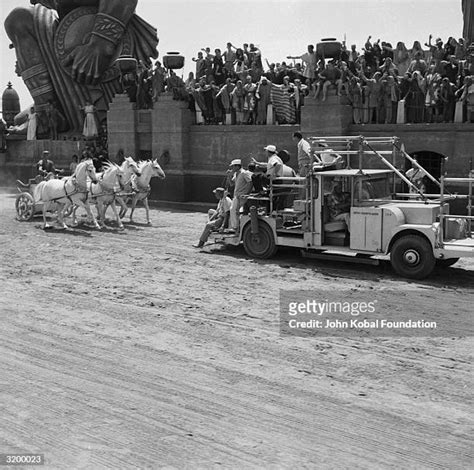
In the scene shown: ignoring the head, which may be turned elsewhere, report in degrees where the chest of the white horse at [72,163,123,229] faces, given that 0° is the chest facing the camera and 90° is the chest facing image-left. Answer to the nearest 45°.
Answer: approximately 315°

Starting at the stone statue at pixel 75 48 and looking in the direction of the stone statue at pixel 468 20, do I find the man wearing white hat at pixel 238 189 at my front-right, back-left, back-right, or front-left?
front-right

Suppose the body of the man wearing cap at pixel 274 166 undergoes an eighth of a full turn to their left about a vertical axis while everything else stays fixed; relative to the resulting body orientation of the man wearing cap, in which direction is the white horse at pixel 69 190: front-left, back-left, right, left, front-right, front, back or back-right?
right

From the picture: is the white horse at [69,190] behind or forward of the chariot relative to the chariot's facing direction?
forward

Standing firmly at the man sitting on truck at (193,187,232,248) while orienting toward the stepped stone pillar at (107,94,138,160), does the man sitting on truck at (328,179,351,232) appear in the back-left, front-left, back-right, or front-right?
back-right

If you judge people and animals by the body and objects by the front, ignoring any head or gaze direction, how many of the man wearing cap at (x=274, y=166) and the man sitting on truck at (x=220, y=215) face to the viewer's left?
2

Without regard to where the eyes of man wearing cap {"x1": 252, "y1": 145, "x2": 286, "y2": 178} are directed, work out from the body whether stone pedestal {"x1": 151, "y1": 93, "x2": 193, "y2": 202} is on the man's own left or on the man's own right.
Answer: on the man's own right

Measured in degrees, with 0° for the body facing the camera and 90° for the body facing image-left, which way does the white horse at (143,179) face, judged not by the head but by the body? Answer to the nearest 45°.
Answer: approximately 315°

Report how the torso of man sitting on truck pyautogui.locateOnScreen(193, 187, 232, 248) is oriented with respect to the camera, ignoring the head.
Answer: to the viewer's left

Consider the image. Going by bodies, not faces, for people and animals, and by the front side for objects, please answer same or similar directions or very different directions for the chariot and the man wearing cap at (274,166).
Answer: very different directions

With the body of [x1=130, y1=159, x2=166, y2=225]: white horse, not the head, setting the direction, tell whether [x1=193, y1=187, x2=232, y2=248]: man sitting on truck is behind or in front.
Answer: in front

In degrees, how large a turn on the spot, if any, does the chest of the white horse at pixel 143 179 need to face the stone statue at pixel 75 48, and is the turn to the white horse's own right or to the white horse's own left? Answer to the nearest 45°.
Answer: approximately 135° to the white horse's own left

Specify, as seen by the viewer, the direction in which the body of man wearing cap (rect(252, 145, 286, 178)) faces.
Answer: to the viewer's left

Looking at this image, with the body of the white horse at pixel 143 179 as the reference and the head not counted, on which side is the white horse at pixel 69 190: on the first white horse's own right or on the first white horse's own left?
on the first white horse's own right

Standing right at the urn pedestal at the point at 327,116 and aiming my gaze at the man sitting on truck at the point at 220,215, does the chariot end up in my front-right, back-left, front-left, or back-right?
front-right

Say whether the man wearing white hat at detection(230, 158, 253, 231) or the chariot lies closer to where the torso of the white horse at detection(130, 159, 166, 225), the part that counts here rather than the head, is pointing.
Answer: the man wearing white hat

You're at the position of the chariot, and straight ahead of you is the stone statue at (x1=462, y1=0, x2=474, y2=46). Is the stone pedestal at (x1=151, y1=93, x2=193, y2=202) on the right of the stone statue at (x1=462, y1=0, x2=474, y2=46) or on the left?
left
